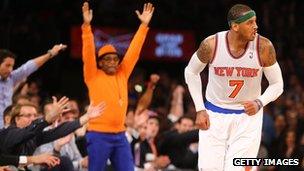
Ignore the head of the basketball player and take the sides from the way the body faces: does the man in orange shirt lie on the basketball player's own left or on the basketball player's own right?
on the basketball player's own right

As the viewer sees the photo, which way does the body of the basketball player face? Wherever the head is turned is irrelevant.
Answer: toward the camera

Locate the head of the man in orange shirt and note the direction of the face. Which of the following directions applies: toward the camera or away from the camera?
toward the camera
